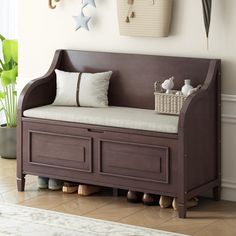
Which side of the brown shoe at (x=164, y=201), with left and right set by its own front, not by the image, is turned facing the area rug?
front

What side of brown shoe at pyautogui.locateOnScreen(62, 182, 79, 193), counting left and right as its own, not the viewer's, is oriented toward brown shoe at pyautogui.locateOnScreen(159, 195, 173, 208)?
left

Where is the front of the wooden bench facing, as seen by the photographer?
facing the viewer and to the left of the viewer

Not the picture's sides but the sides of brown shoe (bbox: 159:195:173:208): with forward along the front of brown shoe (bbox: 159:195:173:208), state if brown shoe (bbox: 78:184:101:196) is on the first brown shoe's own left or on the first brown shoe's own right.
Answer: on the first brown shoe's own right

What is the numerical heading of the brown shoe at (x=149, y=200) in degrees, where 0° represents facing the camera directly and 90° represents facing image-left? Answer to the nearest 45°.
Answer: approximately 45°

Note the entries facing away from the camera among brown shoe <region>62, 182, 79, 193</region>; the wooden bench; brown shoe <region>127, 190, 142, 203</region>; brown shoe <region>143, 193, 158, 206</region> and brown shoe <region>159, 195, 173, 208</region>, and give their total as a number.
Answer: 0

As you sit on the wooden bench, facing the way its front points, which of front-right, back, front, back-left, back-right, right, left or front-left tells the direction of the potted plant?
right

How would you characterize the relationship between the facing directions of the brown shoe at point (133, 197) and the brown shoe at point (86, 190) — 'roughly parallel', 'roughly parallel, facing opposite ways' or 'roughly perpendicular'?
roughly parallel

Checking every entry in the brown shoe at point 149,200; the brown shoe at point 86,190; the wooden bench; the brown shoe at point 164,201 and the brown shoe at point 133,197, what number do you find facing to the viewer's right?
0

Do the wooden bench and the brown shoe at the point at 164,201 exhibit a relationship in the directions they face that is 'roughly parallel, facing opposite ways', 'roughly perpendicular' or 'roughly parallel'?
roughly parallel

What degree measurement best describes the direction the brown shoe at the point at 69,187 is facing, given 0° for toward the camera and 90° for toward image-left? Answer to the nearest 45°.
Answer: approximately 45°

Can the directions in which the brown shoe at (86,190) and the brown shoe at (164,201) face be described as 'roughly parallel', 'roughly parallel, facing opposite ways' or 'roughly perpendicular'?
roughly parallel
